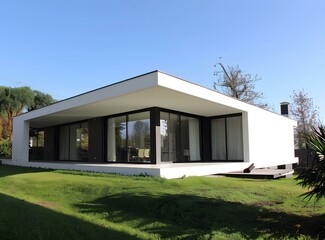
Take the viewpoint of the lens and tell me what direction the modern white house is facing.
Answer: facing the viewer and to the left of the viewer

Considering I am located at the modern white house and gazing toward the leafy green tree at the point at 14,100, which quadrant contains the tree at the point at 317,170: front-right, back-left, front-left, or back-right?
back-left

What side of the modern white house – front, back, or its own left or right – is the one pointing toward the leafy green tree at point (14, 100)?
right

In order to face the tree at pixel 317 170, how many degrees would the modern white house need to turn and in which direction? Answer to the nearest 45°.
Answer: approximately 45° to its left

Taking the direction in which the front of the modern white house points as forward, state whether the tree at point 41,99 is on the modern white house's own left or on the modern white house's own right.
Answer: on the modern white house's own right
